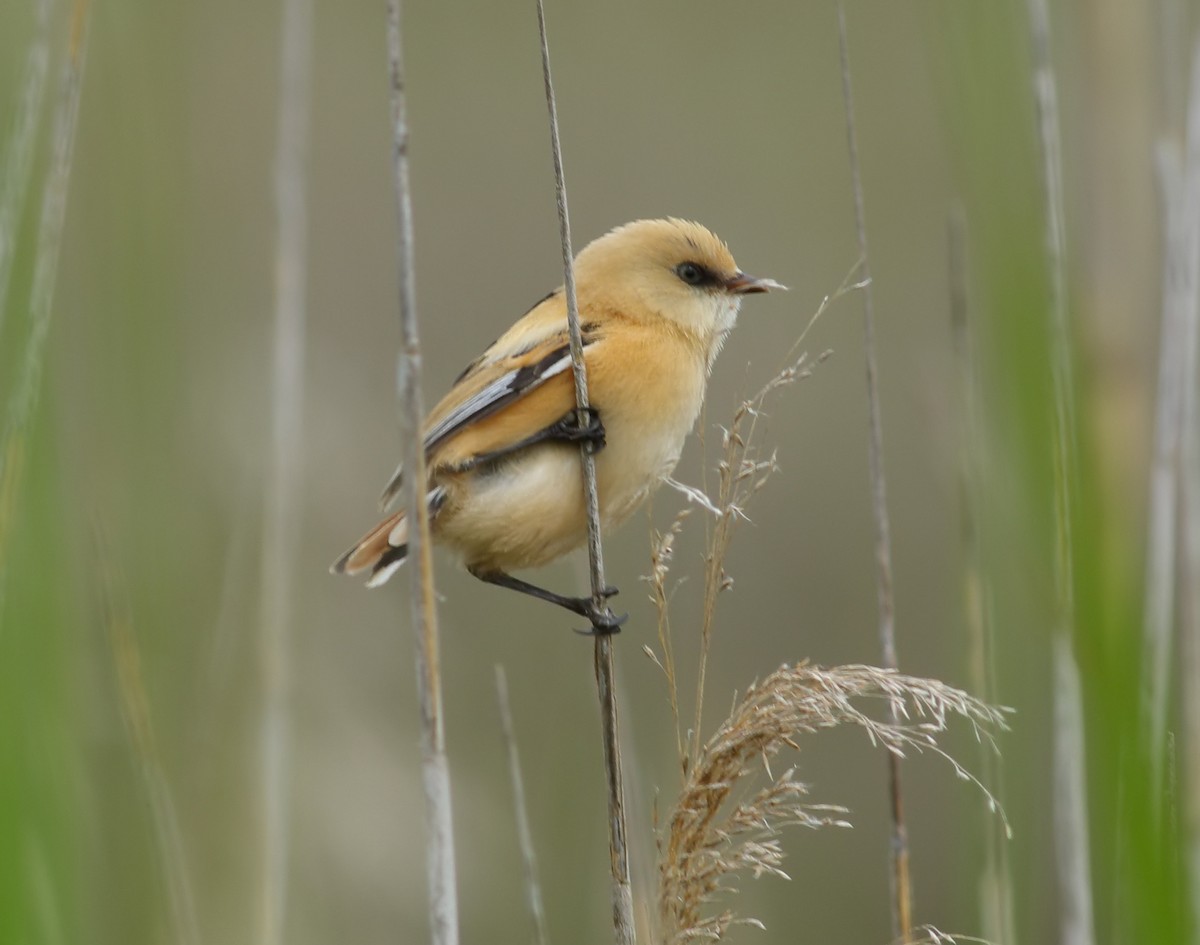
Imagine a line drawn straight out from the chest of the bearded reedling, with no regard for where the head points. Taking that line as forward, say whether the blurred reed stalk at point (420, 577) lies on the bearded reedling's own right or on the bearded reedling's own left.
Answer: on the bearded reedling's own right

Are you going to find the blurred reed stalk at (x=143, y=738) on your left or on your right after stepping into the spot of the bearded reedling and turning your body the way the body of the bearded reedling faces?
on your right

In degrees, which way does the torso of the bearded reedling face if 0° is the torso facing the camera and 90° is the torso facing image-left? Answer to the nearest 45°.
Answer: approximately 270°

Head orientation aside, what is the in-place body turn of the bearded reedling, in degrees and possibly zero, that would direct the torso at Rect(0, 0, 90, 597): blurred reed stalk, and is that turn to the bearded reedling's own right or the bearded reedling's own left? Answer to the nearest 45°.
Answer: approximately 135° to the bearded reedling's own right

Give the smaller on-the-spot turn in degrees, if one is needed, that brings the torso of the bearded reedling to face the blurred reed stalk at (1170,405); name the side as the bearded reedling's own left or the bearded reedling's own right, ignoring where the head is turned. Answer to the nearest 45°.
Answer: approximately 45° to the bearded reedling's own right
